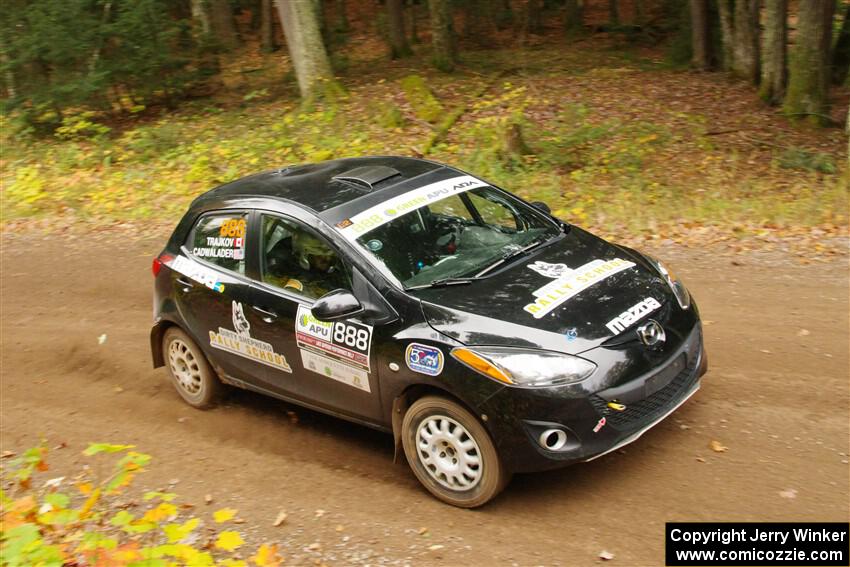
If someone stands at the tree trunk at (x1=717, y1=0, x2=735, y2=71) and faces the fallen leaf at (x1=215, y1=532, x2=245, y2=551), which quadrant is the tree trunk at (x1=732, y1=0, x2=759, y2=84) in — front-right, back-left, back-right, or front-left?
front-left

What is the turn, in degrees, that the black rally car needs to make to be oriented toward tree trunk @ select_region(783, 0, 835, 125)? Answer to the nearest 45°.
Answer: approximately 90° to its left

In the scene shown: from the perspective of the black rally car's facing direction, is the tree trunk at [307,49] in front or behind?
behind

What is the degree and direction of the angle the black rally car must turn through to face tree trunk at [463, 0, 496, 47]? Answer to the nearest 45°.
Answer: approximately 135° to its left

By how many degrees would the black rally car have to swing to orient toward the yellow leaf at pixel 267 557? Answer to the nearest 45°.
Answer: approximately 90° to its right

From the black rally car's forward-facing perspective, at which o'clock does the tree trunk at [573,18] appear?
The tree trunk is roughly at 8 o'clock from the black rally car.

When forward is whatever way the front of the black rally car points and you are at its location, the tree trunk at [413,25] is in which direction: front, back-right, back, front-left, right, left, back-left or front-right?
back-left

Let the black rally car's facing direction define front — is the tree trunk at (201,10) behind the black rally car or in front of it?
behind

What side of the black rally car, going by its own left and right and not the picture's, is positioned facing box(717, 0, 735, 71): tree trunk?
left

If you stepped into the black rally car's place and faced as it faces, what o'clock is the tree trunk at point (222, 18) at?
The tree trunk is roughly at 7 o'clock from the black rally car.

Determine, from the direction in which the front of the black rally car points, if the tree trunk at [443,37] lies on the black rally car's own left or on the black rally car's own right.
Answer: on the black rally car's own left

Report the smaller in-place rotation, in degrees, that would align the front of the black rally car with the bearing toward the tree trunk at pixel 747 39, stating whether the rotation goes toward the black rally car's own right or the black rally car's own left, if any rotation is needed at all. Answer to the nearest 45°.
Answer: approximately 90° to the black rally car's own left

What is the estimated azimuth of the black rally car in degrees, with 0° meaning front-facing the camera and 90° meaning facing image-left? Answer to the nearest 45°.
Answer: approximately 315°

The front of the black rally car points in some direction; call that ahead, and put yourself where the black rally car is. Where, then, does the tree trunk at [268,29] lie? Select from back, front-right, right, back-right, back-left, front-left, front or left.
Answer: back-left
